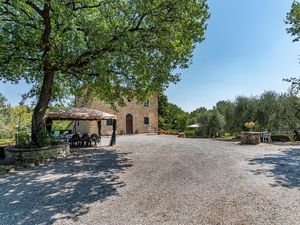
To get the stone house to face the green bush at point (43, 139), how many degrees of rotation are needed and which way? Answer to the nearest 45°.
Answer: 0° — it already faces it

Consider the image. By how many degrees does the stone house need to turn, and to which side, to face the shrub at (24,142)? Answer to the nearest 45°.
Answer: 0° — it already faces it

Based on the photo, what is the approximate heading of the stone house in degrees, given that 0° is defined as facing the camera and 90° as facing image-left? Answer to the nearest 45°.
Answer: approximately 0°
